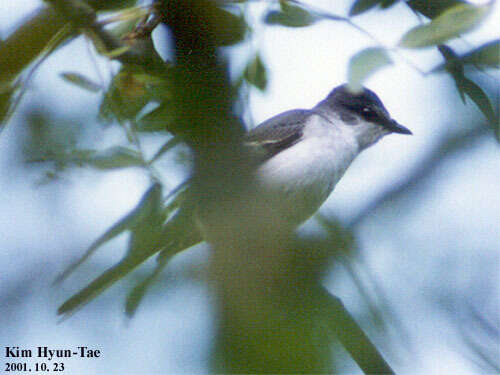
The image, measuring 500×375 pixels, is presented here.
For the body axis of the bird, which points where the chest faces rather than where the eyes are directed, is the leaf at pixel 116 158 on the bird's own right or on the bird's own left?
on the bird's own right

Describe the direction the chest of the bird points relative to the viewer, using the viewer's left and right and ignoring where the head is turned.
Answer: facing to the right of the viewer

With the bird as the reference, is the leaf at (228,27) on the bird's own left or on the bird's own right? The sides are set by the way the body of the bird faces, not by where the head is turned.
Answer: on the bird's own right
